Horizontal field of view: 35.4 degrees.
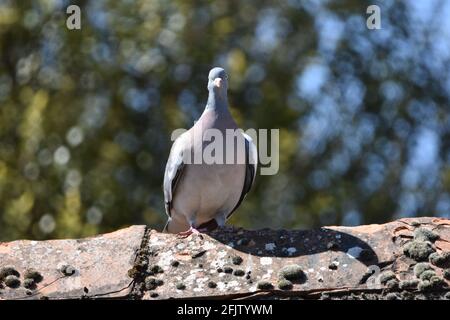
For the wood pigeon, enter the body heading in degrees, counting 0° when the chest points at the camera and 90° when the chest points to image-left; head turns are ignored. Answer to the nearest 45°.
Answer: approximately 0°
